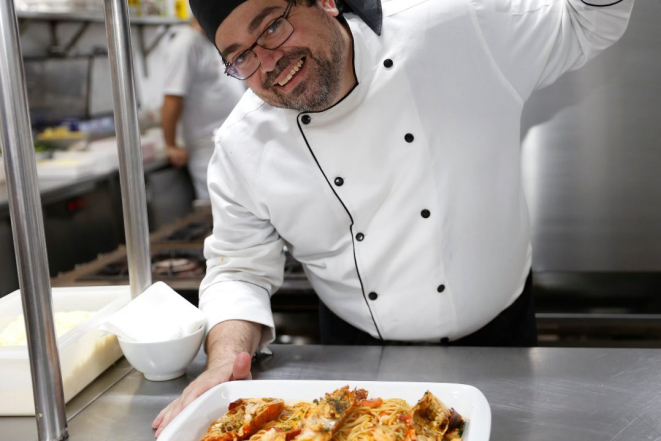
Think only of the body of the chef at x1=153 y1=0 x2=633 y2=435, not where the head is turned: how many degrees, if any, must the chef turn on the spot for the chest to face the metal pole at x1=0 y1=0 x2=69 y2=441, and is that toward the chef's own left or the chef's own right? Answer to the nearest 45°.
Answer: approximately 45° to the chef's own right

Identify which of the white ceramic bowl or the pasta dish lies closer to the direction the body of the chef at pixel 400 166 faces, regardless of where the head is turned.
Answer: the pasta dish

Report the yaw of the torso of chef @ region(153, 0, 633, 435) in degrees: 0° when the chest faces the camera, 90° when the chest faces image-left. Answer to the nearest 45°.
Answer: approximately 0°

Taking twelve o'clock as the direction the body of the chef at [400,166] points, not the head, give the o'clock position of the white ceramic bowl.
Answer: The white ceramic bowl is roughly at 2 o'clock from the chef.

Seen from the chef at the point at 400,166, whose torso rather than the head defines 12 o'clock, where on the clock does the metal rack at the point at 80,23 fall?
The metal rack is roughly at 5 o'clock from the chef.

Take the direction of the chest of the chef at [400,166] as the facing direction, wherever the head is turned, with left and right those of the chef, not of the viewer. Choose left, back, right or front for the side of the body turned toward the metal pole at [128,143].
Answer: right

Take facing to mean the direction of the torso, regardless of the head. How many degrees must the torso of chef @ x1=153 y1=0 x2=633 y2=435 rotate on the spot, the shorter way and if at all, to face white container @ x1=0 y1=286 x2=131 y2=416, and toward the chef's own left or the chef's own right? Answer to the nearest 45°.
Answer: approximately 45° to the chef's own right

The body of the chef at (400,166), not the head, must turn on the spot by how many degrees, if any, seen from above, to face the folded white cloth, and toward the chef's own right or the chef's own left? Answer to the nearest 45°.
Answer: approximately 45° to the chef's own right
